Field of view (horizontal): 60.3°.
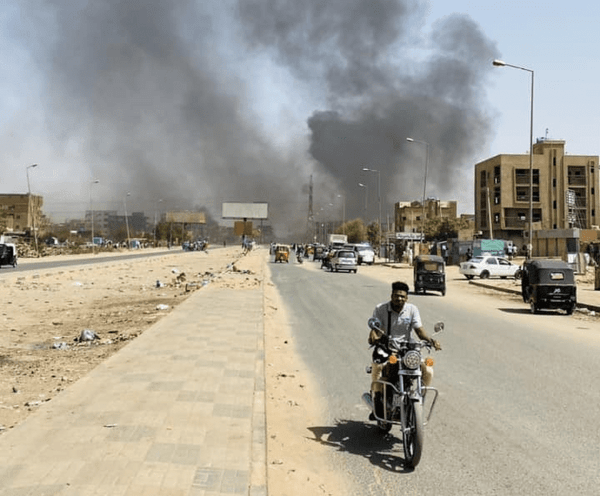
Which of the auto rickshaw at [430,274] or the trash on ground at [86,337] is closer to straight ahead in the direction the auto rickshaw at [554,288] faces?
the auto rickshaw

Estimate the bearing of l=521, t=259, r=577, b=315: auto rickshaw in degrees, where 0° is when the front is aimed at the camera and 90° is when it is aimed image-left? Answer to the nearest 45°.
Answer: approximately 135°

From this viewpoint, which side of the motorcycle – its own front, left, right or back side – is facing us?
front

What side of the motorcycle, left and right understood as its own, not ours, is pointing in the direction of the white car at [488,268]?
back

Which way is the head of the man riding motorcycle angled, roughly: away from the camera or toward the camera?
toward the camera

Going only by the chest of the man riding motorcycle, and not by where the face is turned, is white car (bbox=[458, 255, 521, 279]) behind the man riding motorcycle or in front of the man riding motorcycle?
behind

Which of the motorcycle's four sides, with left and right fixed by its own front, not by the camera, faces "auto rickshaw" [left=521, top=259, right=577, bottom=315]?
back

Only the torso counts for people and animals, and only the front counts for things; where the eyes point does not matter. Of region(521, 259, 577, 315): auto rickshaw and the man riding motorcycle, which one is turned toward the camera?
the man riding motorcycle

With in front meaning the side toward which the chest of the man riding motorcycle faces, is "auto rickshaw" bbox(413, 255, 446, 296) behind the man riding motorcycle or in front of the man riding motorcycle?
behind

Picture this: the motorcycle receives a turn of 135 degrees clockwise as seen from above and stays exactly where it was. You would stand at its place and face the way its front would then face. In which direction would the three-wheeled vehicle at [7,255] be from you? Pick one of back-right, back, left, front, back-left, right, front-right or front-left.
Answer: front

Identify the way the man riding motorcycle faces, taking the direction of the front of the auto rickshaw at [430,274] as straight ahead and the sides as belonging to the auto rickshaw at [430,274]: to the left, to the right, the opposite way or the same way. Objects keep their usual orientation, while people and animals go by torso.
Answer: the opposite way

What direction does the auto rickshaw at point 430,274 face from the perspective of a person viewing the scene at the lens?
facing away from the viewer
